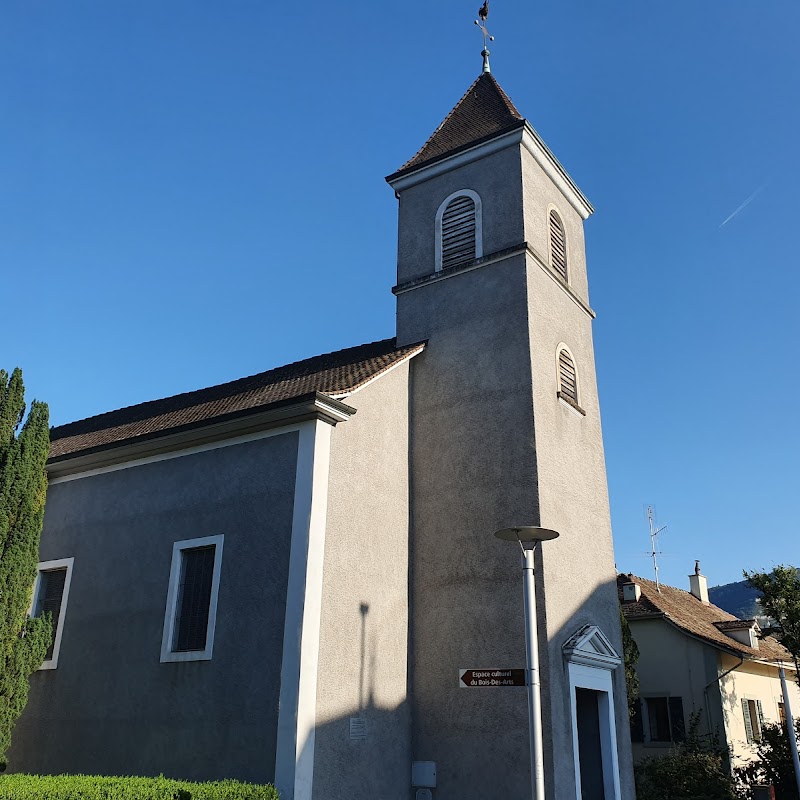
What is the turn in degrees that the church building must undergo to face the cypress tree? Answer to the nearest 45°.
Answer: approximately 135° to its right

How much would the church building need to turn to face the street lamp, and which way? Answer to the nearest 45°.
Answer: approximately 45° to its right

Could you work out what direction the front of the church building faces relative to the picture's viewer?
facing the viewer and to the right of the viewer

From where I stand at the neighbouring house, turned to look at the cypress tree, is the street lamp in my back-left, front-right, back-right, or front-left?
front-left

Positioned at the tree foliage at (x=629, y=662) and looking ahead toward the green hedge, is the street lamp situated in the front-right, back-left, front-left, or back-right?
front-left

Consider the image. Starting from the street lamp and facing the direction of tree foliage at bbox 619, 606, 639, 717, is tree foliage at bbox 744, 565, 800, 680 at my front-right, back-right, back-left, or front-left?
front-right

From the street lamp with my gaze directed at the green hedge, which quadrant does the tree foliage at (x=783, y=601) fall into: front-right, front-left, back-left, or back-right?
back-right

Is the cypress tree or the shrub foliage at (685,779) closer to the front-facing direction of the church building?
the shrub foliage

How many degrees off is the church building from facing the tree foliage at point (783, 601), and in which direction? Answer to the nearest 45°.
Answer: approximately 90° to its left

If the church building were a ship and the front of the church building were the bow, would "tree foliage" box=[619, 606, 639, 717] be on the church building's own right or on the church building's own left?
on the church building's own left

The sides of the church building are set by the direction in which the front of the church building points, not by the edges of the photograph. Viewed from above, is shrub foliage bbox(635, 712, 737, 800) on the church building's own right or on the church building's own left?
on the church building's own left

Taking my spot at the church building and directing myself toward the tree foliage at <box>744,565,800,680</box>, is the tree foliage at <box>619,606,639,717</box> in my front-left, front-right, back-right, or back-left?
front-left

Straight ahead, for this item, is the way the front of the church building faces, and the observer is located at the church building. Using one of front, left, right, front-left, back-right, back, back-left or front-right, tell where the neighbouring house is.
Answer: left

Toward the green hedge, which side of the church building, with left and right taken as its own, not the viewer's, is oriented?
right
